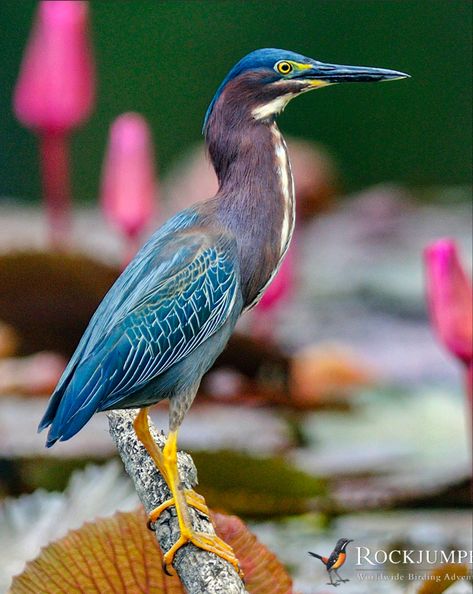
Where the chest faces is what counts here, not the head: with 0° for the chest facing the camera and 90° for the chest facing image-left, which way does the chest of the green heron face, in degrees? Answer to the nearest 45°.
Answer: approximately 270°
